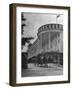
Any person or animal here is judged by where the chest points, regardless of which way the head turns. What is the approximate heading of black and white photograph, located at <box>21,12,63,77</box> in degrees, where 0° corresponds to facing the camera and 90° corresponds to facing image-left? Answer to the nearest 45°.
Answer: approximately 315°
